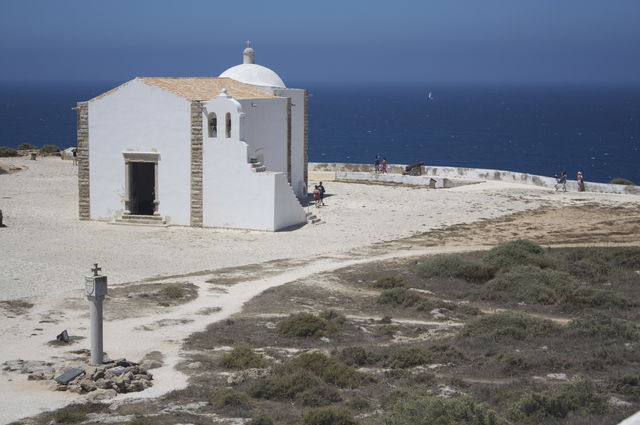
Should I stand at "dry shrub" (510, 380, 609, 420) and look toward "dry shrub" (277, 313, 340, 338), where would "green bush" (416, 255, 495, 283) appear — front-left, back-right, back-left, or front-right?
front-right

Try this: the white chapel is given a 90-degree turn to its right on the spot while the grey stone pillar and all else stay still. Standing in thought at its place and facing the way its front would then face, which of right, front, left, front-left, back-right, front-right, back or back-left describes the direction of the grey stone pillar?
back-left

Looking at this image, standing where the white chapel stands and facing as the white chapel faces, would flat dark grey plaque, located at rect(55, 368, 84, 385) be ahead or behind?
ahead

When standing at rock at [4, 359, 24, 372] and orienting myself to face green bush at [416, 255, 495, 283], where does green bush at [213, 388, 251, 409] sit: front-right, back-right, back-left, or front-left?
front-right

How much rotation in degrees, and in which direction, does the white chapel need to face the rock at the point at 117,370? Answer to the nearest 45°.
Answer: approximately 45° to its left

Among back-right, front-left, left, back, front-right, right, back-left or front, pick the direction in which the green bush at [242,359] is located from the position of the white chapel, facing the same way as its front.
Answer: front-left

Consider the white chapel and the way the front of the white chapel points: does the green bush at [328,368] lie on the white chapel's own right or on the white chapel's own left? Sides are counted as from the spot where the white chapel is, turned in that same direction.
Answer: on the white chapel's own left

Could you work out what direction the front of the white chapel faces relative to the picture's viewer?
facing the viewer and to the left of the viewer

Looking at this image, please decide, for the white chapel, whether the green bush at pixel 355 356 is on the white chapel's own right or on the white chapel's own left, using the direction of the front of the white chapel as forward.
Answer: on the white chapel's own left

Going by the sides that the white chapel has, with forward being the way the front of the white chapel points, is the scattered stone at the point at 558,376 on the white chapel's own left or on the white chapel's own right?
on the white chapel's own left

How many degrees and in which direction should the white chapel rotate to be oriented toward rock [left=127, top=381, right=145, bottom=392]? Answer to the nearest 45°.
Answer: approximately 45° to its left

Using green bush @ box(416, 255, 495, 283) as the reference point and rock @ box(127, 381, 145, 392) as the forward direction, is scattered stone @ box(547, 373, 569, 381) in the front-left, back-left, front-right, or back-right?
front-left

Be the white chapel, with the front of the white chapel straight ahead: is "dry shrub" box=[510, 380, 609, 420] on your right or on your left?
on your left

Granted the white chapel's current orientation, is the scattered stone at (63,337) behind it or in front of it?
in front

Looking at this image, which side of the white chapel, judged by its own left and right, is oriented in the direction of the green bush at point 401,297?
left

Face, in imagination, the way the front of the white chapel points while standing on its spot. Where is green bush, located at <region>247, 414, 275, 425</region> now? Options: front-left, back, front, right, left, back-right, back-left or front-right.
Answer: front-left
